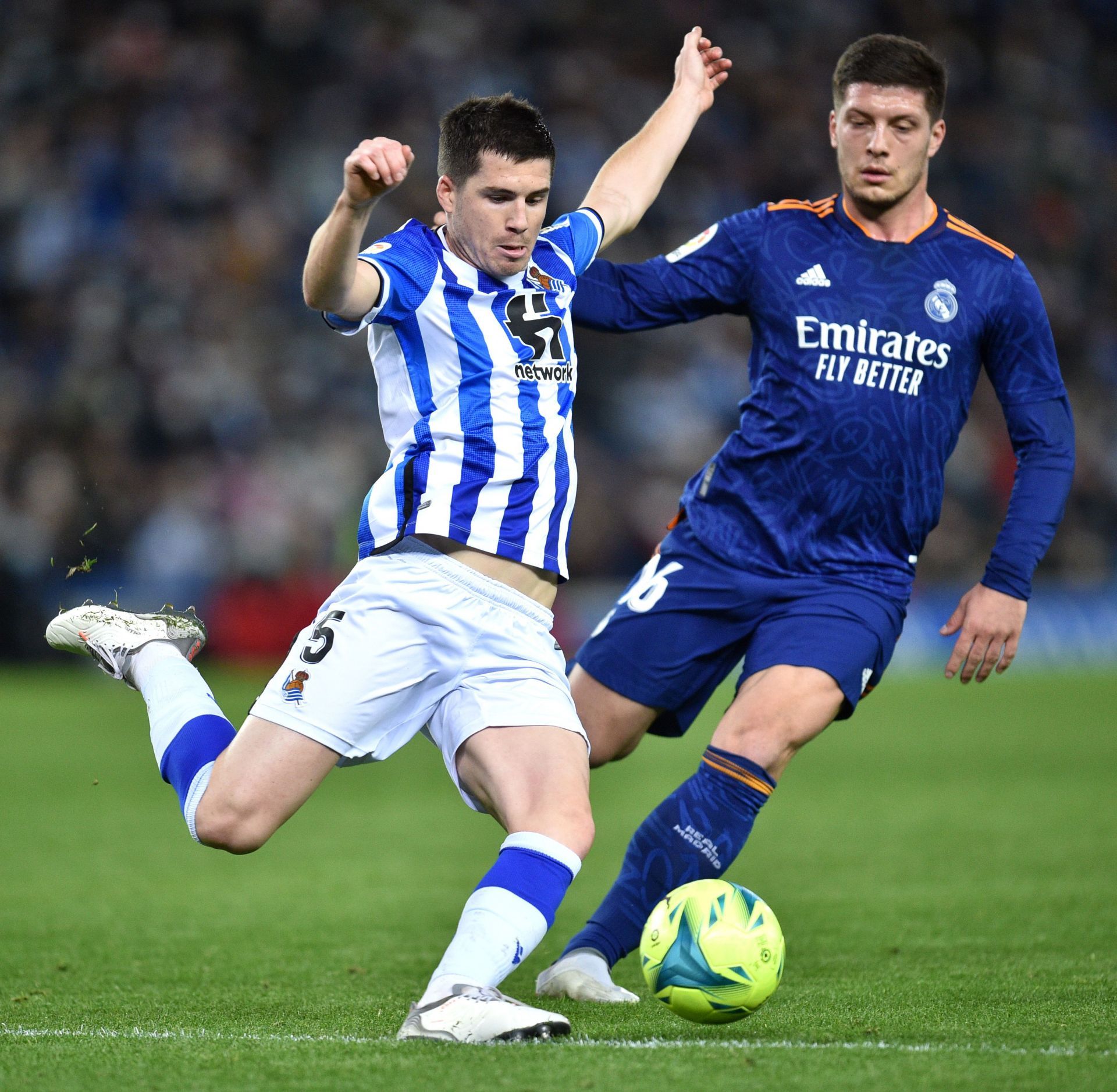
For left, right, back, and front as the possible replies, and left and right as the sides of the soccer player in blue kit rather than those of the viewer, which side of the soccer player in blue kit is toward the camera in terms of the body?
front

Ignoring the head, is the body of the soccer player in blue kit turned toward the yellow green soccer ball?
yes

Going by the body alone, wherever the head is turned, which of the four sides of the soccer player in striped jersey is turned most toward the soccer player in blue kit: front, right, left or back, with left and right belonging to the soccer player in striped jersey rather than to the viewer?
left

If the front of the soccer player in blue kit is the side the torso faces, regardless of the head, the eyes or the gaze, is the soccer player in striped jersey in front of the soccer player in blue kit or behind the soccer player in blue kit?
in front

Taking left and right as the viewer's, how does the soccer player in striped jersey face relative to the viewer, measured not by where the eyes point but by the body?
facing the viewer and to the right of the viewer

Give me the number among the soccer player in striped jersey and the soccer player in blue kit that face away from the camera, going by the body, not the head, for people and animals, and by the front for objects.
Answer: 0

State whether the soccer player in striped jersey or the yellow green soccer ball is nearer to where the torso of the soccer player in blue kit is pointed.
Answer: the yellow green soccer ball

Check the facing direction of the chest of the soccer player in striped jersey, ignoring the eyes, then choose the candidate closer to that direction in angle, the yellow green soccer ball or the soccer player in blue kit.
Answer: the yellow green soccer ball
